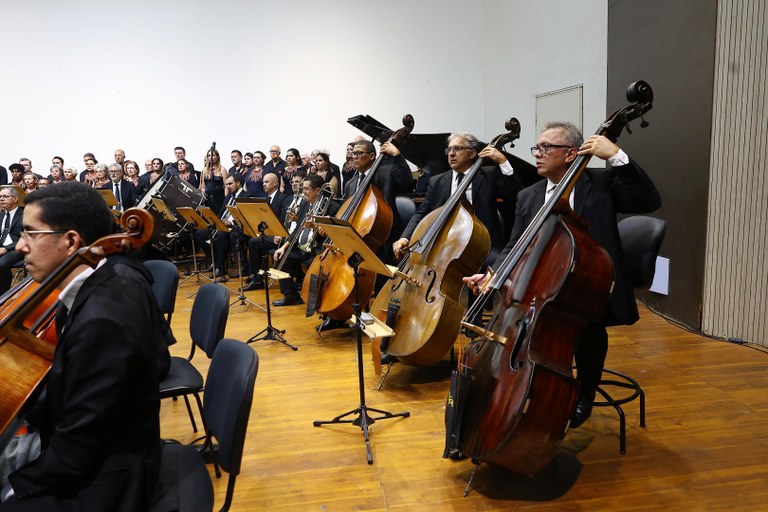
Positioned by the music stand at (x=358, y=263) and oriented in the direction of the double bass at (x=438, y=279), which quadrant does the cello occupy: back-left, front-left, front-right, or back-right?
back-right

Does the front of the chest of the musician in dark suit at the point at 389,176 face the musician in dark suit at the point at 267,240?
no

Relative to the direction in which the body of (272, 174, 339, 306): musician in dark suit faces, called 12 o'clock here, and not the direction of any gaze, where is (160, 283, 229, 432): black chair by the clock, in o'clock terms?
The black chair is roughly at 11 o'clock from the musician in dark suit.

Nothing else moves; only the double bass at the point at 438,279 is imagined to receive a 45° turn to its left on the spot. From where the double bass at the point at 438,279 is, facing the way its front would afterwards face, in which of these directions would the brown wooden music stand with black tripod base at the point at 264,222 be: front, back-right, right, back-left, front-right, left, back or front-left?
back-right

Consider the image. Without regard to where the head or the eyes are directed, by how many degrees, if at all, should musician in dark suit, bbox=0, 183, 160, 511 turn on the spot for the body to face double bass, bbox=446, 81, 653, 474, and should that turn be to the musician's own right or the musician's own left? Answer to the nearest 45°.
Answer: approximately 180°

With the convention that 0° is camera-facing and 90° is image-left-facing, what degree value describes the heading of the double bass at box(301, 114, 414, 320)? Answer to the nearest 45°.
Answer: approximately 45°

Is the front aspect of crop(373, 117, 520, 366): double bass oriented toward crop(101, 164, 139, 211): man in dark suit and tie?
no

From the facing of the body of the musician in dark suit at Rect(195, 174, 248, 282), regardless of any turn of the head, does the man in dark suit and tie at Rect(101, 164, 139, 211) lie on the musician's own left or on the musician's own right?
on the musician's own right

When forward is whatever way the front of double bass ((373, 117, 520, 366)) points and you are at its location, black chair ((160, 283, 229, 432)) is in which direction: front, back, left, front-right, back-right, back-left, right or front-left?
front

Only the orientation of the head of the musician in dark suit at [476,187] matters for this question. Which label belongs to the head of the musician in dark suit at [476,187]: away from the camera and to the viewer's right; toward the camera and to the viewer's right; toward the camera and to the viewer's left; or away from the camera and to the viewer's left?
toward the camera and to the viewer's left

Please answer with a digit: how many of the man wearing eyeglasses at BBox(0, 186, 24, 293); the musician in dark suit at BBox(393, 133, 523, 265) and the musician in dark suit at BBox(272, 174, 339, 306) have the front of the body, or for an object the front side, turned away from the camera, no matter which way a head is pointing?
0

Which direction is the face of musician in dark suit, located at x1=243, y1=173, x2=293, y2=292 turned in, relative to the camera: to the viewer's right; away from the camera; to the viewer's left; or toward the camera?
to the viewer's left

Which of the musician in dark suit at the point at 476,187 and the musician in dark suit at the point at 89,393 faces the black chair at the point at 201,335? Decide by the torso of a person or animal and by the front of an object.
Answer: the musician in dark suit at the point at 476,187

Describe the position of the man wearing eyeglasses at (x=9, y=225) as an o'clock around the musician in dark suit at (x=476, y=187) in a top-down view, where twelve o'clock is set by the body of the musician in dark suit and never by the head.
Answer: The man wearing eyeglasses is roughly at 2 o'clock from the musician in dark suit.

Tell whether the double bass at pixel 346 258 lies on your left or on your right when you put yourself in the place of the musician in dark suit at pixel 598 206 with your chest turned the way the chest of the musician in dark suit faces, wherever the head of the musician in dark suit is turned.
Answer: on your right

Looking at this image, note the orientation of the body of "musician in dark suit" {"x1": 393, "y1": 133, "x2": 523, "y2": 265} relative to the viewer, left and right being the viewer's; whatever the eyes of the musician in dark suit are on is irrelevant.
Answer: facing the viewer and to the left of the viewer

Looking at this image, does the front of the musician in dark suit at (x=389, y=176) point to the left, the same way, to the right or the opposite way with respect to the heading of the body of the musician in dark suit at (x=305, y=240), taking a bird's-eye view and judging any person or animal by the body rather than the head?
the same way

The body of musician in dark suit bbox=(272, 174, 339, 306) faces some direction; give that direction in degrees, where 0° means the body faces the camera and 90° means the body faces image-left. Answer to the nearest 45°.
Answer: approximately 45°

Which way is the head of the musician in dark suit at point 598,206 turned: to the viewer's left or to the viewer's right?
to the viewer's left

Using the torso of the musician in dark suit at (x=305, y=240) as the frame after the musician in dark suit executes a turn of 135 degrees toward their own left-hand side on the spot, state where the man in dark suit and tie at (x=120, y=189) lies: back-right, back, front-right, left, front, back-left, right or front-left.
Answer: back-left
